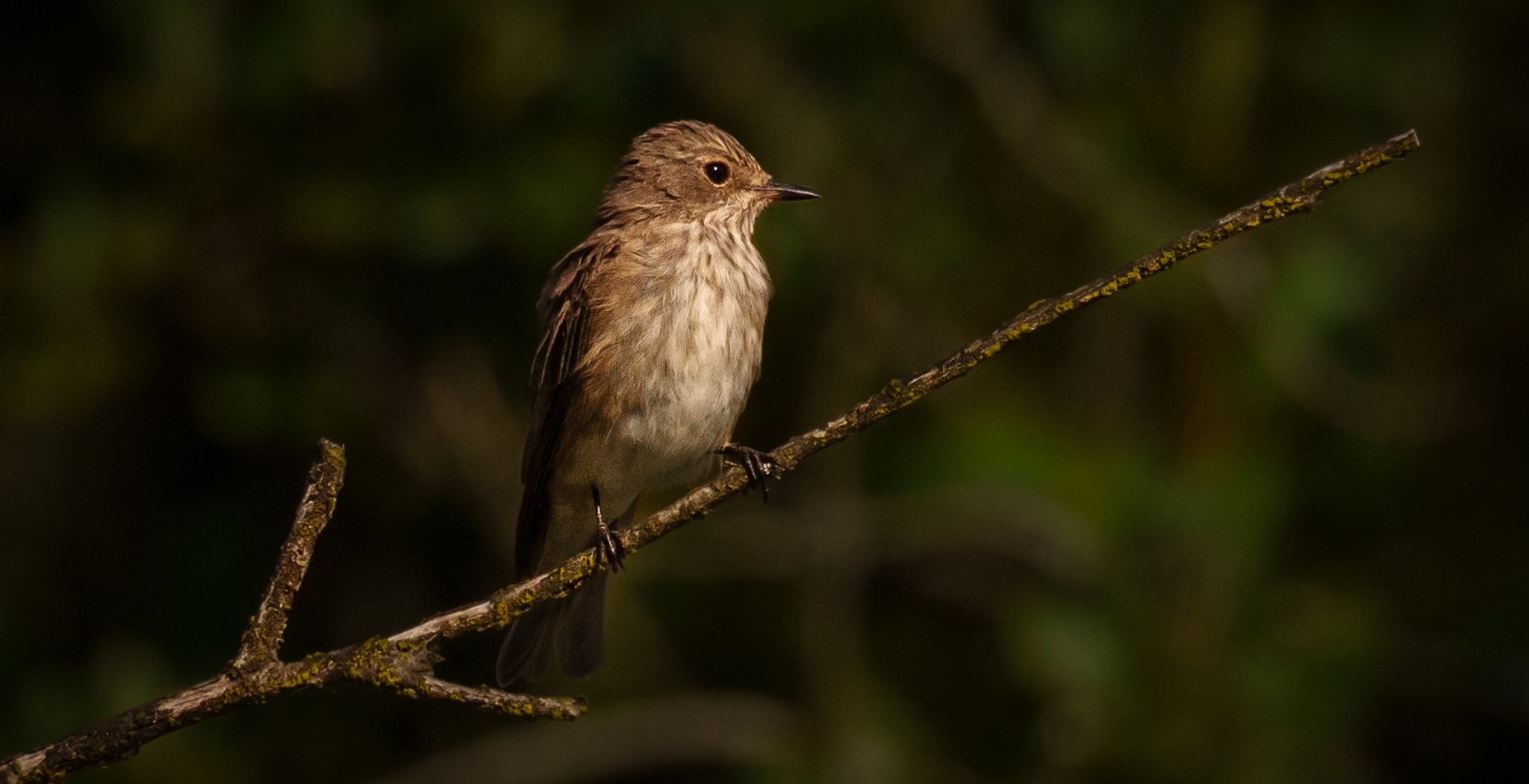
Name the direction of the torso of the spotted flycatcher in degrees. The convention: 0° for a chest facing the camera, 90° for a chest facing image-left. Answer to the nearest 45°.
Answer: approximately 315°
